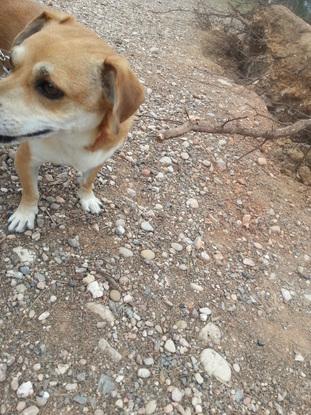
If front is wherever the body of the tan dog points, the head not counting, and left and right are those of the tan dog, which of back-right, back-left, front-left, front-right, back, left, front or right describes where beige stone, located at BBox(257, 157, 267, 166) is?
left

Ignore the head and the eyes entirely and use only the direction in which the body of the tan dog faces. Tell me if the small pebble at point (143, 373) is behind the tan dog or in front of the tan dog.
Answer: in front

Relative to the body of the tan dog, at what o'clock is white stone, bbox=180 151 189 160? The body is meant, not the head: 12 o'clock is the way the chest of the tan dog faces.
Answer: The white stone is roughly at 9 o'clock from the tan dog.

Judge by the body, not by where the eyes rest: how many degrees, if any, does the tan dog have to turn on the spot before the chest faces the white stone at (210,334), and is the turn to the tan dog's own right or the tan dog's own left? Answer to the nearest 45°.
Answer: approximately 45° to the tan dog's own left

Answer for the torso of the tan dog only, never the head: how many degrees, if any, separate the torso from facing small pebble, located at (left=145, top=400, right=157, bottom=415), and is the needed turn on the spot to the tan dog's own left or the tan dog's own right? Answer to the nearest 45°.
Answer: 0° — it already faces it

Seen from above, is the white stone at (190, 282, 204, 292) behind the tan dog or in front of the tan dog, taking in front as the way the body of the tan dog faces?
in front

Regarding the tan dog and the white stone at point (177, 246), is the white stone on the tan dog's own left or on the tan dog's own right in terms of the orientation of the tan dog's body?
on the tan dog's own left

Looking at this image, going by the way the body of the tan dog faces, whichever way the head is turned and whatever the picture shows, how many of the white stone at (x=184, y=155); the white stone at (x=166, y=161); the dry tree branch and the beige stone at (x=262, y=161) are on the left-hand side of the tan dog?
4

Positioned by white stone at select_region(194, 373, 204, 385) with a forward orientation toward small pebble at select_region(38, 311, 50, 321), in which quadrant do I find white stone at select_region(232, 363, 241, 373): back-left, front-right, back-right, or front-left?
back-right

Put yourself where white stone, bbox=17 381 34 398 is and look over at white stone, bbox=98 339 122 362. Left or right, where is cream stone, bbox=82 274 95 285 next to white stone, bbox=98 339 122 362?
left

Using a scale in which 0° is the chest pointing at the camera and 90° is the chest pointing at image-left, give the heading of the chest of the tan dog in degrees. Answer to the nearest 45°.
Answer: approximately 315°
